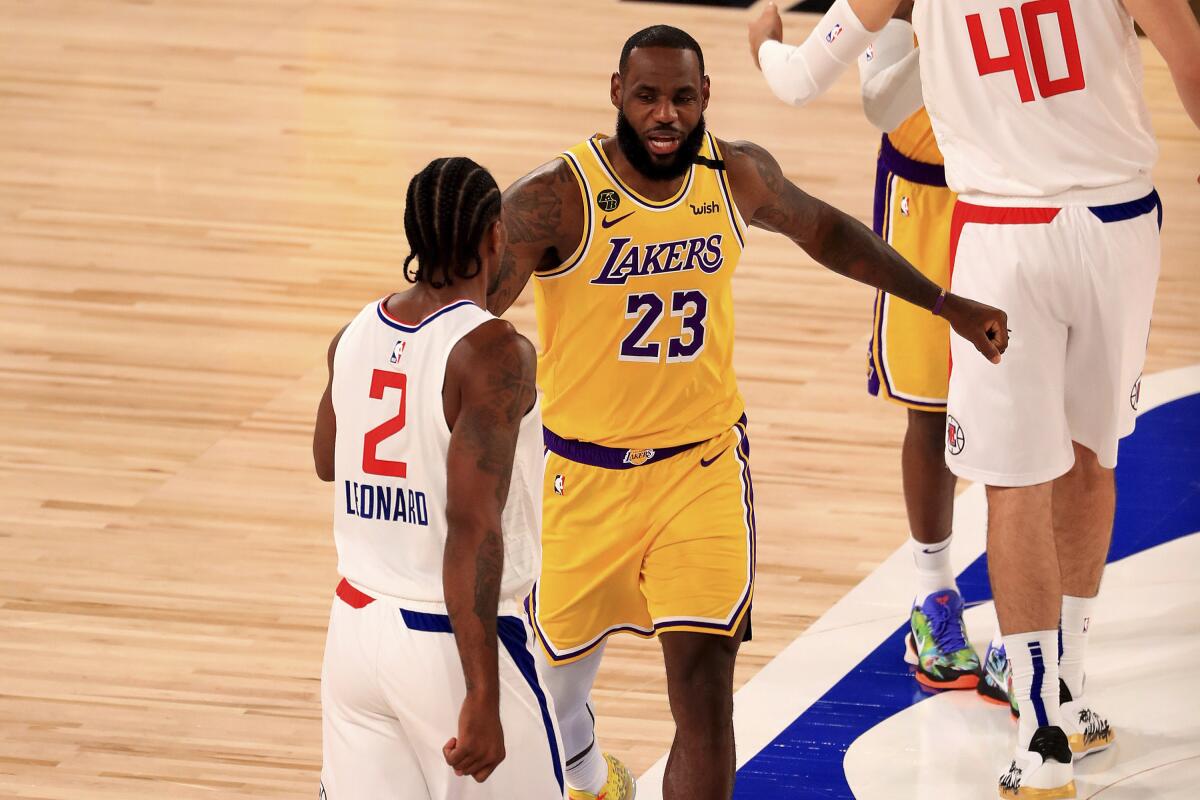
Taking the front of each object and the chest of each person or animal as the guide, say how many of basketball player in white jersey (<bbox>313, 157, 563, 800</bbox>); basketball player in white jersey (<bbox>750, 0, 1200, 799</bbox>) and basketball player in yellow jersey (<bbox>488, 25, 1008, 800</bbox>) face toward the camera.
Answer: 1

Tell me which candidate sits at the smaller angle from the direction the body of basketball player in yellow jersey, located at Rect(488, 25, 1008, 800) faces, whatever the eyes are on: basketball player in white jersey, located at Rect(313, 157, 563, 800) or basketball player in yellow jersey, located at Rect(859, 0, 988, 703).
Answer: the basketball player in white jersey

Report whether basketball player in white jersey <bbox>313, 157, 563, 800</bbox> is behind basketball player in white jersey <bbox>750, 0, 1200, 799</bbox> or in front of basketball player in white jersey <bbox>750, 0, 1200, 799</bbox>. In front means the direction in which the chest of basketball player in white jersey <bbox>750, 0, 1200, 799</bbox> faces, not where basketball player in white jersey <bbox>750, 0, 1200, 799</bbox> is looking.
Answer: behind

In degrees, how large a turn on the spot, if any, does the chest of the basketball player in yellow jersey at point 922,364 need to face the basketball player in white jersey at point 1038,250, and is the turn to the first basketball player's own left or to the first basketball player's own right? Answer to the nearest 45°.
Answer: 0° — they already face them

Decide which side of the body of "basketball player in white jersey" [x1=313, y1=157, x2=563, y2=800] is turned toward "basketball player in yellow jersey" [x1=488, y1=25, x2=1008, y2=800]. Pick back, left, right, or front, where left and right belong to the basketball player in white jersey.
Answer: front

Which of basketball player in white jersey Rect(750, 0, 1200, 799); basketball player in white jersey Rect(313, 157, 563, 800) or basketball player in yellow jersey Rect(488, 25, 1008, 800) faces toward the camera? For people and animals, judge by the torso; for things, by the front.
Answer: the basketball player in yellow jersey

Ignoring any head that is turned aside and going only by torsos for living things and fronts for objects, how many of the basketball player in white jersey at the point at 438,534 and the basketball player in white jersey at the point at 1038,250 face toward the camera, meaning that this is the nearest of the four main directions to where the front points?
0

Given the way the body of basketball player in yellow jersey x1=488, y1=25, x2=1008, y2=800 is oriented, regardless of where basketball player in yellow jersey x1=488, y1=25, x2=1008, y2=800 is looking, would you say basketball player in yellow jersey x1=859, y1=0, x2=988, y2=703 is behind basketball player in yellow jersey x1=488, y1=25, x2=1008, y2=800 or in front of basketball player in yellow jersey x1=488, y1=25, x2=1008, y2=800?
behind

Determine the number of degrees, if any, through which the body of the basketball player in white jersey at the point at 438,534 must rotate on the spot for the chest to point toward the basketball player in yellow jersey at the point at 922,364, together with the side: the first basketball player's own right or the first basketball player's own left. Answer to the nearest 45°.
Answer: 0° — they already face them

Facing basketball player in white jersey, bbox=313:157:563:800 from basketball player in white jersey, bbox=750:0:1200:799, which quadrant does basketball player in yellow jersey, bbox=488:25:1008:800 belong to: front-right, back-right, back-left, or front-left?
front-right

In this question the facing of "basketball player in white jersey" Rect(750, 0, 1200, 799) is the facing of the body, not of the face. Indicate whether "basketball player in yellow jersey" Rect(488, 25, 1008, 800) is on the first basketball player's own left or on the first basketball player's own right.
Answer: on the first basketball player's own left

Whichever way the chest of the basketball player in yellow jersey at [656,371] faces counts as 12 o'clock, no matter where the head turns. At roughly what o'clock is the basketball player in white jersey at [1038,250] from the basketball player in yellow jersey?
The basketball player in white jersey is roughly at 8 o'clock from the basketball player in yellow jersey.

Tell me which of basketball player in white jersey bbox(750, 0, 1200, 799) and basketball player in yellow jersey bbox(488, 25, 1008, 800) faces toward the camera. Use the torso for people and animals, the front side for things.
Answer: the basketball player in yellow jersey

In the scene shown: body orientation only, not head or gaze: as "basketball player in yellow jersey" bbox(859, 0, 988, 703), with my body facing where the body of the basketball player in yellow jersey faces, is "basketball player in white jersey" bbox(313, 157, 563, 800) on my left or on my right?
on my right

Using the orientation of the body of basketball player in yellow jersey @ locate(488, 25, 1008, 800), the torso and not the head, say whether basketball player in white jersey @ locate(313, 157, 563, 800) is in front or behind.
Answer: in front

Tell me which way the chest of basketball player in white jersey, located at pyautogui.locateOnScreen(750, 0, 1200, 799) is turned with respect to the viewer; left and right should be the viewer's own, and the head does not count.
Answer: facing away from the viewer

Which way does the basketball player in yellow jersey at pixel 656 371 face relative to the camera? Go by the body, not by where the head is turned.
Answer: toward the camera
